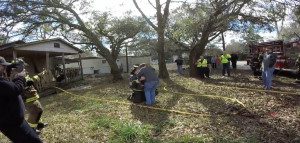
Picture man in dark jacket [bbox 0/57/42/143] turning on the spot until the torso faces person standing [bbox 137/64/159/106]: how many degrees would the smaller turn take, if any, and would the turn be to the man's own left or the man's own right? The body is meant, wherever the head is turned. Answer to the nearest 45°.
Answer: approximately 45° to the man's own left

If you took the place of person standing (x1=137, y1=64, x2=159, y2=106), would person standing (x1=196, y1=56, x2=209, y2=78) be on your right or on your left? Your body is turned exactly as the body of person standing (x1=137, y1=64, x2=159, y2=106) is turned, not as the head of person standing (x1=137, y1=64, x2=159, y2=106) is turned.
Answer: on your right

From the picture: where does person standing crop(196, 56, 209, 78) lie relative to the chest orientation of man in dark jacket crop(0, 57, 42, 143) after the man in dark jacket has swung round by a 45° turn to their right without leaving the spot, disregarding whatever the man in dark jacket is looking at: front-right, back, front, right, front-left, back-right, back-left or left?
left

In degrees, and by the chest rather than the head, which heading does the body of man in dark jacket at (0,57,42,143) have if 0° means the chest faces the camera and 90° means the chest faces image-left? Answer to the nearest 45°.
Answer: approximately 270°

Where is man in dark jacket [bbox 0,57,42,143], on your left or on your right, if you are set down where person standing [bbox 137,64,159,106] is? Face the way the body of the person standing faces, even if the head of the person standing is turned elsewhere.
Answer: on your left
